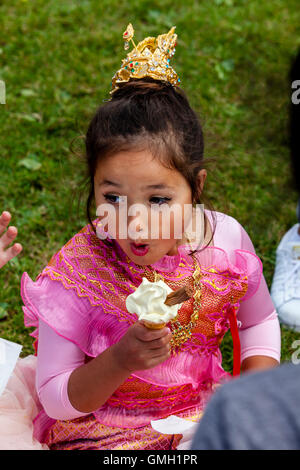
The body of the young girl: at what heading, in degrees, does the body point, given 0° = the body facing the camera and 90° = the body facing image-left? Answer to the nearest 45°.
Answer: approximately 0°
